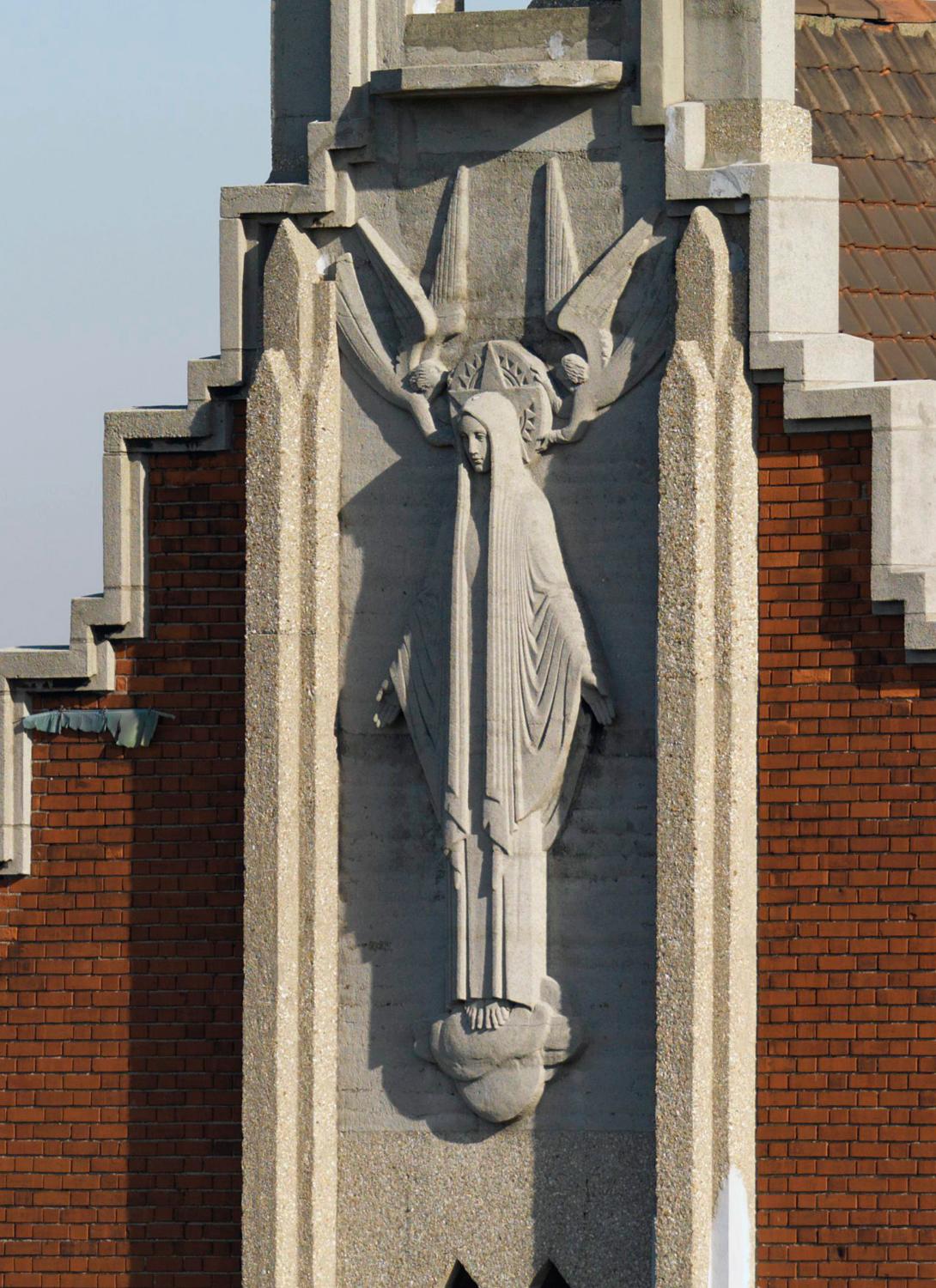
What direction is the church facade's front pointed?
toward the camera
